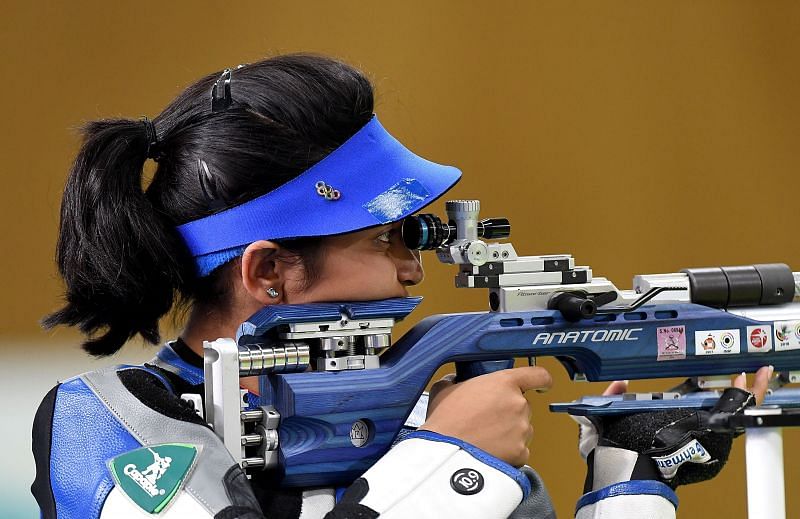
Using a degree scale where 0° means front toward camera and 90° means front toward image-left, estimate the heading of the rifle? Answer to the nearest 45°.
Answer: approximately 270°
